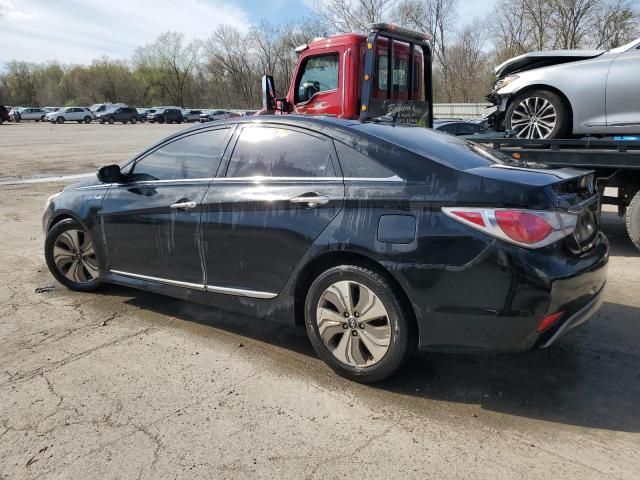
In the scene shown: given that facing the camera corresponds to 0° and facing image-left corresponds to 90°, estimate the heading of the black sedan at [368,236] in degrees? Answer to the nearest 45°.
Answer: approximately 135°

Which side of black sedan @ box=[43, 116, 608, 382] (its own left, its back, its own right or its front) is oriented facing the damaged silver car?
right

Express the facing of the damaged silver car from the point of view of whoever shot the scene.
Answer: facing to the left of the viewer

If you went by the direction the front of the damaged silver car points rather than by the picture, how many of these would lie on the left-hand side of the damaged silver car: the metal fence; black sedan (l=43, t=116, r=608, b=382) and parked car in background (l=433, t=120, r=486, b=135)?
1

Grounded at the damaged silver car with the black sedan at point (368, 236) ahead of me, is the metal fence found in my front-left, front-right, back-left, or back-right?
back-right

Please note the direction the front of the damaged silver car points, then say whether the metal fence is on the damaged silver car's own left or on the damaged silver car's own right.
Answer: on the damaged silver car's own right

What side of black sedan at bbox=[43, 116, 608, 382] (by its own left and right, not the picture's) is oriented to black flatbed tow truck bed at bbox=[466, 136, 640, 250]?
right

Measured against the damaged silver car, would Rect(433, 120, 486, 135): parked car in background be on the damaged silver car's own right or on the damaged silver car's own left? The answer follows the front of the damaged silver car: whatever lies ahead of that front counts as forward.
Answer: on the damaged silver car's own right

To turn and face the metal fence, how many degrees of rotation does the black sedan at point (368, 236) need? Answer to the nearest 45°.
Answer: approximately 45° to its right

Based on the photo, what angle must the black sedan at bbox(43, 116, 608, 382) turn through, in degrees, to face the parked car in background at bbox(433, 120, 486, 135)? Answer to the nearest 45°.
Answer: approximately 45° to its right

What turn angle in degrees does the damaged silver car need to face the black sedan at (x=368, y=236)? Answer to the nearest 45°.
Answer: approximately 90° to its left

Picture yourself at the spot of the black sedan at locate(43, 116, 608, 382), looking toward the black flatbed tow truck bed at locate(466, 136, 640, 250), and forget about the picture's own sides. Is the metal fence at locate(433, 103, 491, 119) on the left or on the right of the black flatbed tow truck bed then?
left
